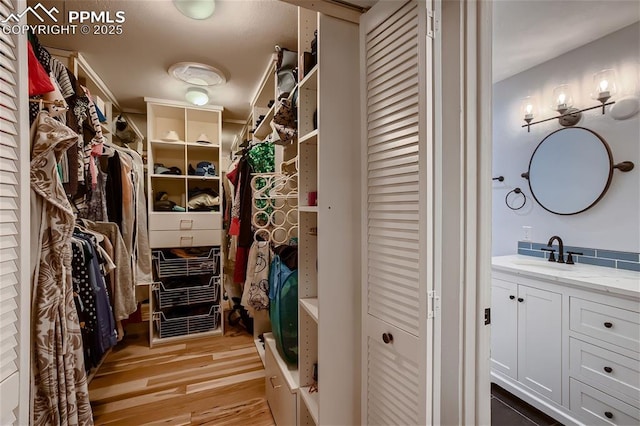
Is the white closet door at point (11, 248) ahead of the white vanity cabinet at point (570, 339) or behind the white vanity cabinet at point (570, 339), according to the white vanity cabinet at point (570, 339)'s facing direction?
ahead

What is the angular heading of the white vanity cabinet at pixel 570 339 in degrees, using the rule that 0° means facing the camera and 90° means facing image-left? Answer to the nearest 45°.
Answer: approximately 45°

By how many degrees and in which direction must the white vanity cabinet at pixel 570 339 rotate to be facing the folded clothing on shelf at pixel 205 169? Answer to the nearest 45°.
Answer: approximately 45° to its right

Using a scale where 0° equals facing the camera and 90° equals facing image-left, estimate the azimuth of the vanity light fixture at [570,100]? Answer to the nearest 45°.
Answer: approximately 45°

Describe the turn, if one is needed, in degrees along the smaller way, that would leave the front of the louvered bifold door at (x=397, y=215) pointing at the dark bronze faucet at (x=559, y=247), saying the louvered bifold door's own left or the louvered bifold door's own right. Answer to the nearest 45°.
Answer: approximately 180°

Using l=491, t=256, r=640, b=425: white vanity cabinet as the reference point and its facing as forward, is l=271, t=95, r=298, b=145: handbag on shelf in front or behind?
in front

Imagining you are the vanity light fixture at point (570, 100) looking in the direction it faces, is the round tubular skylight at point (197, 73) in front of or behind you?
in front

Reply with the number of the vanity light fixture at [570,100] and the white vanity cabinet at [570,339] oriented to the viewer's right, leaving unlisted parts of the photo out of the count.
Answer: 0

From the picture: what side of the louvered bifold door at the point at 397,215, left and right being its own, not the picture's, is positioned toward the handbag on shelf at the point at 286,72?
right
